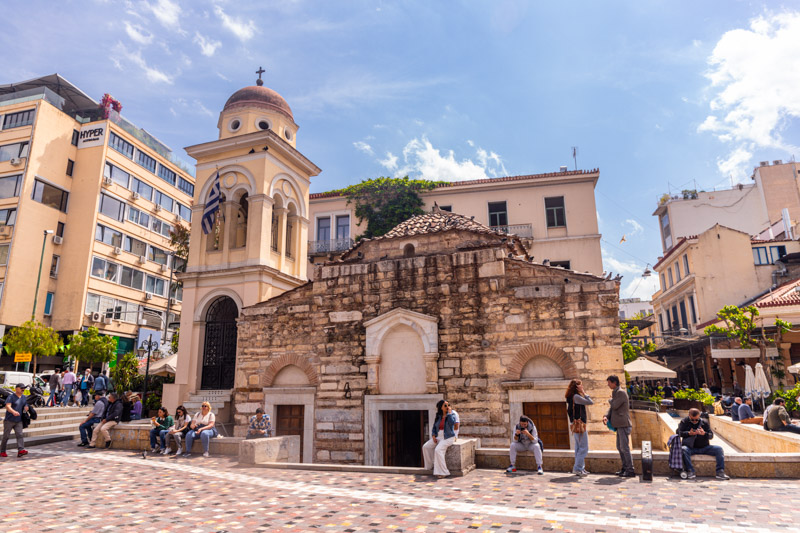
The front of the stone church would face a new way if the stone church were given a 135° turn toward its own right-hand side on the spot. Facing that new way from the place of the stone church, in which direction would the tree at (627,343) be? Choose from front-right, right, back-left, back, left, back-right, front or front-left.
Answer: right

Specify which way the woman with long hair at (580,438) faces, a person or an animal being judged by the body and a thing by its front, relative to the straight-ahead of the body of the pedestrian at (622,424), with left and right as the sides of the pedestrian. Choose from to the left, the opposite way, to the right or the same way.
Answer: the opposite way

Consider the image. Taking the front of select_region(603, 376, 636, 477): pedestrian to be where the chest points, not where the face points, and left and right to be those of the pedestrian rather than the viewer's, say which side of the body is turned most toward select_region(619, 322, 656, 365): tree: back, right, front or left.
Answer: right

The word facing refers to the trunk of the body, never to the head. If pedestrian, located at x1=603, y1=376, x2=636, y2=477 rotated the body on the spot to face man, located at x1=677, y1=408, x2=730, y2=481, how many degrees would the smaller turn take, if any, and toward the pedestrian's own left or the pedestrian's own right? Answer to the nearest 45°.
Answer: approximately 180°

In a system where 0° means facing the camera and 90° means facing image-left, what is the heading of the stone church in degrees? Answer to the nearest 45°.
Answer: approximately 0°

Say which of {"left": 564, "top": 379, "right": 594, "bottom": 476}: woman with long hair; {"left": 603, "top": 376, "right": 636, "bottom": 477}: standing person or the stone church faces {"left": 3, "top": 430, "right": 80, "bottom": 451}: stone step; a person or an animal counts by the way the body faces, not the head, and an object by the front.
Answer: the standing person

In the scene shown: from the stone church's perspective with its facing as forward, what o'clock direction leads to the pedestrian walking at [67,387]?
The pedestrian walking is roughly at 4 o'clock from the stone church.

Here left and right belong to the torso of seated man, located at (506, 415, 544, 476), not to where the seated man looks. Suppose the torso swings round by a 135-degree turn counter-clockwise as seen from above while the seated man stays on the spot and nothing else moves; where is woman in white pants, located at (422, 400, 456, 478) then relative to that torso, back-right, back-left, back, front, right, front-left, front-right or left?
back-left

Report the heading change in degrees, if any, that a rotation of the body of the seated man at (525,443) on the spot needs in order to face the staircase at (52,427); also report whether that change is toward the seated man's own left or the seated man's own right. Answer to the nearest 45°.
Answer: approximately 90° to the seated man's own right

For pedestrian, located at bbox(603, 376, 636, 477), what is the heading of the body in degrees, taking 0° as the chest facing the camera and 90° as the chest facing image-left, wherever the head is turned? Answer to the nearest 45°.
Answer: approximately 90°

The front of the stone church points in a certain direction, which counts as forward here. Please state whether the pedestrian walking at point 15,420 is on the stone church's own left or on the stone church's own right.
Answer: on the stone church's own right

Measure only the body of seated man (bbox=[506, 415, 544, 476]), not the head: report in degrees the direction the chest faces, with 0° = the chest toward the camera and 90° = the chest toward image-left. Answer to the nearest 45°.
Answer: approximately 0°

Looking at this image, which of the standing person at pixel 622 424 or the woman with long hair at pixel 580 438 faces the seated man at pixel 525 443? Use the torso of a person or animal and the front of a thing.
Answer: the standing person

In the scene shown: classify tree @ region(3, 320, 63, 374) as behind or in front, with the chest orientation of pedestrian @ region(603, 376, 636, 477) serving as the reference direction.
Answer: in front

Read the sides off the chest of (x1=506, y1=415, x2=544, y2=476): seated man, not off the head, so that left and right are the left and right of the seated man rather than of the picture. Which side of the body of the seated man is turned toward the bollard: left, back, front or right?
left
